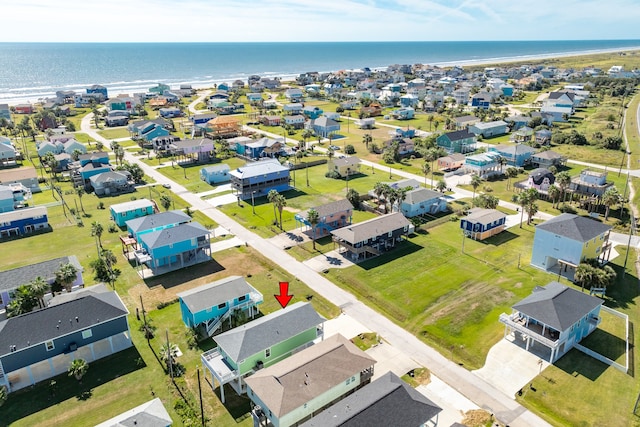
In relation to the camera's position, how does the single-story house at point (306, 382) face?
facing away from the viewer and to the right of the viewer

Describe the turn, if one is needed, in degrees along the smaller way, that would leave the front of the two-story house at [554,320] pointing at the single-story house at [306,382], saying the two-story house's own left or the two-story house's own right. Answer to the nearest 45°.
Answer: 0° — it already faces it

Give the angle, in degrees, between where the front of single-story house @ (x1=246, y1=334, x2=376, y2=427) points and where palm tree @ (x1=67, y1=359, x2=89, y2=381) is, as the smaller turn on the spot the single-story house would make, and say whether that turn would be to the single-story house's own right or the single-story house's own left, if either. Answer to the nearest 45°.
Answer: approximately 135° to the single-story house's own left

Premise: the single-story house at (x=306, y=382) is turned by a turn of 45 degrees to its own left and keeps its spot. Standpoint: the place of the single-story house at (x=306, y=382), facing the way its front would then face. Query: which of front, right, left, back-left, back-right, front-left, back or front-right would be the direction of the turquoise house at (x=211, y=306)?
front-left

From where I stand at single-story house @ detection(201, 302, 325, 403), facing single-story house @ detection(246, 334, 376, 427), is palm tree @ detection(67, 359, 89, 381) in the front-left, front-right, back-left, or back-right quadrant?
back-right

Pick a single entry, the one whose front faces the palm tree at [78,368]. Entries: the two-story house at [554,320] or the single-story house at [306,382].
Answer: the two-story house

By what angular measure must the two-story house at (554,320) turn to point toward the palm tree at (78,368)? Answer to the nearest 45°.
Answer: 0° — it already faces it

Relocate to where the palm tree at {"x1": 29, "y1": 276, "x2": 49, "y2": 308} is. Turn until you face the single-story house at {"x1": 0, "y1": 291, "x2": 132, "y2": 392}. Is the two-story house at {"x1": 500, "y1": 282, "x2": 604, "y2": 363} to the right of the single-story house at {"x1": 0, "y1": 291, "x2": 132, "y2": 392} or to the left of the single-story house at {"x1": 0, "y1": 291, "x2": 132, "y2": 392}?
left

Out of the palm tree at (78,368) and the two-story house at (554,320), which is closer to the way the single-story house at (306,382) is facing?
the two-story house

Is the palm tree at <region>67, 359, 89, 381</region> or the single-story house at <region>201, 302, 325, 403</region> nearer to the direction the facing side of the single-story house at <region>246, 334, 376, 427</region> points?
the single-story house

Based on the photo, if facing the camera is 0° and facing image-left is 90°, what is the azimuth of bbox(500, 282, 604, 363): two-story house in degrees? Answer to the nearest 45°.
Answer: approximately 45°

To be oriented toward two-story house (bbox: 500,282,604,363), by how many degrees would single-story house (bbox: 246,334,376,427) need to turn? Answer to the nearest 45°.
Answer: approximately 45° to its right
